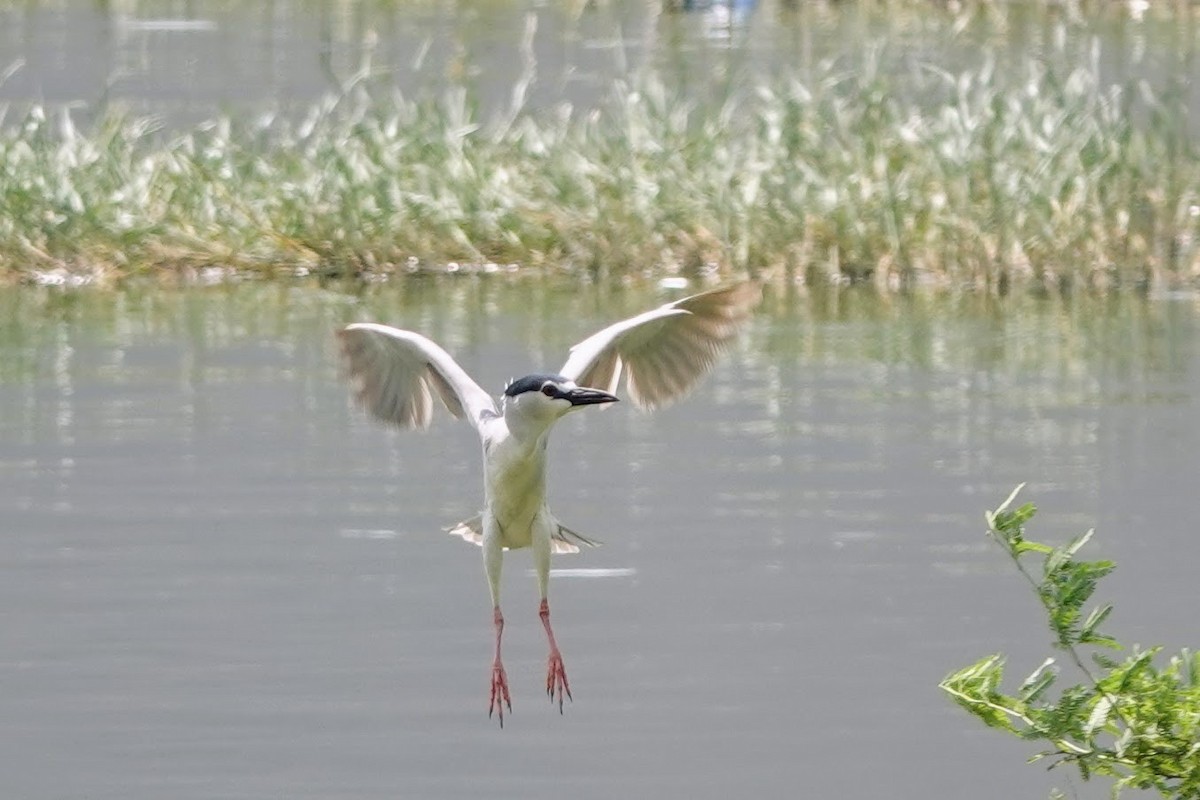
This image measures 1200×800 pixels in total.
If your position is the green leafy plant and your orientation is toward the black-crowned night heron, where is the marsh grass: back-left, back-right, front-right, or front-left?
front-right

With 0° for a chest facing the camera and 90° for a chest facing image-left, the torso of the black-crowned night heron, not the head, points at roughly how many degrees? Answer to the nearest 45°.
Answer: approximately 0°

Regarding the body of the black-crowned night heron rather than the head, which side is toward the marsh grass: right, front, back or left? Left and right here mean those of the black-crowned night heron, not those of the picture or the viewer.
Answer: back

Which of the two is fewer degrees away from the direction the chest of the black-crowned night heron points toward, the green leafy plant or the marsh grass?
the green leafy plant

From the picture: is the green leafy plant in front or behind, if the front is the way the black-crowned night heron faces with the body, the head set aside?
in front
